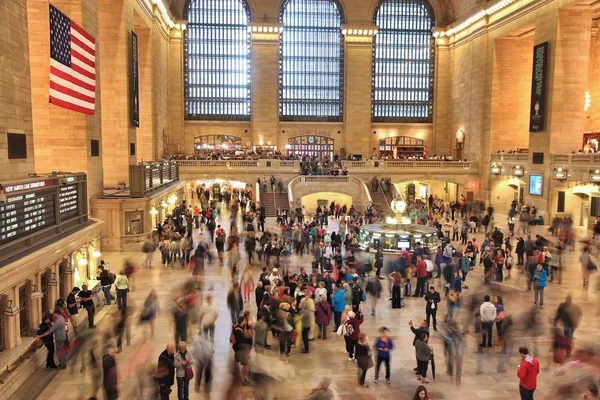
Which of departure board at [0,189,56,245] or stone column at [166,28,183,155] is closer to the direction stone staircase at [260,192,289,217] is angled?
the departure board

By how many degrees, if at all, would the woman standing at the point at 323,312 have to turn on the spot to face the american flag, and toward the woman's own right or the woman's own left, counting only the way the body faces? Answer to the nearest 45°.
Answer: approximately 45° to the woman's own left

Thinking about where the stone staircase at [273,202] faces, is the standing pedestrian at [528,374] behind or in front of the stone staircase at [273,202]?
in front

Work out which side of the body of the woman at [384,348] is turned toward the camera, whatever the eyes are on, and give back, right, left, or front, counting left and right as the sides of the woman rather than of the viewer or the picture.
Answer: front

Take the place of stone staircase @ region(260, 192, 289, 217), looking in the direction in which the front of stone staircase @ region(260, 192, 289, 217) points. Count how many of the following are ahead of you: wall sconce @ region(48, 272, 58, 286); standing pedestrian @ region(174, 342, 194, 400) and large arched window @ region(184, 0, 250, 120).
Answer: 2

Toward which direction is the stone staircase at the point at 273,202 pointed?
toward the camera

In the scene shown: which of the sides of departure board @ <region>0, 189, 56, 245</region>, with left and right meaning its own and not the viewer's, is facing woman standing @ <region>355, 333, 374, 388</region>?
front

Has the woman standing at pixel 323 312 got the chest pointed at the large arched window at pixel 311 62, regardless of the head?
yes

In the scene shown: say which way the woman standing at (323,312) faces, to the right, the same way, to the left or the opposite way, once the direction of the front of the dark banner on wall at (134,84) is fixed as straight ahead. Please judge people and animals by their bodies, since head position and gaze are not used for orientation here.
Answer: to the left

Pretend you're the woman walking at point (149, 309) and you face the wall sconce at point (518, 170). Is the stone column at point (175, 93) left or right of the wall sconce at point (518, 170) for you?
left

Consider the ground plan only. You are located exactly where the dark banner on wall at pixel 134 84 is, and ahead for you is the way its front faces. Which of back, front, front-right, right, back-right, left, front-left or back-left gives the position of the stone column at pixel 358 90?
front-left

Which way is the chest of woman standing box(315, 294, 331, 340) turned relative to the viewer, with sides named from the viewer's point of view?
facing away from the viewer
